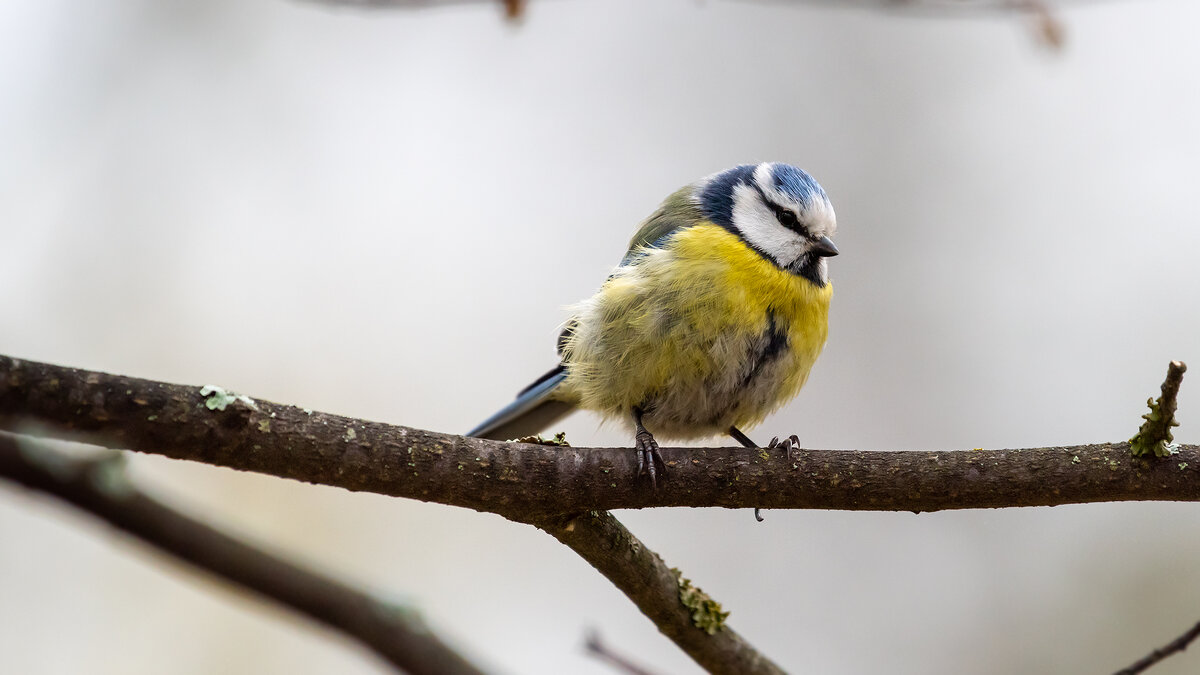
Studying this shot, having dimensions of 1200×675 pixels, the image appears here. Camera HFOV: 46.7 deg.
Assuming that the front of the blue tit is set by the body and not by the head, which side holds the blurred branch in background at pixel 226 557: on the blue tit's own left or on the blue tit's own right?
on the blue tit's own right

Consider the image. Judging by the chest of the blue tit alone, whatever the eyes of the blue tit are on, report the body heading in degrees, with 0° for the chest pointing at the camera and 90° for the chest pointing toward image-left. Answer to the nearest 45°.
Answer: approximately 315°
